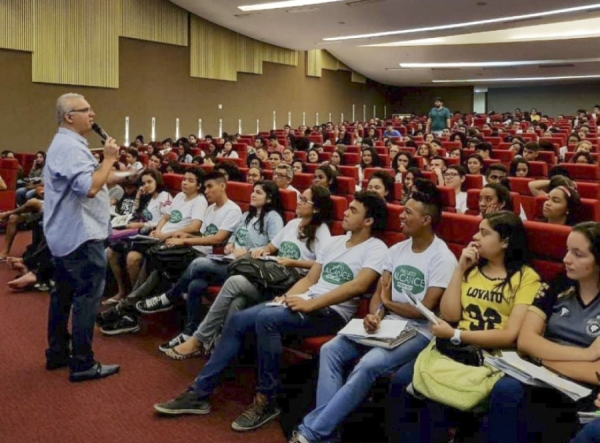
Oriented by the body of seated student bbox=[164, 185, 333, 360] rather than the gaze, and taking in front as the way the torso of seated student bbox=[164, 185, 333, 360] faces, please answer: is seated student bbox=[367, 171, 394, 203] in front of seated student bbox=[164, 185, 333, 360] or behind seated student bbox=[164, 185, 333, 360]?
behind

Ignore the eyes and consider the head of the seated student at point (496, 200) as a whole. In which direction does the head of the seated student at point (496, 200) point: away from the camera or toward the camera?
toward the camera

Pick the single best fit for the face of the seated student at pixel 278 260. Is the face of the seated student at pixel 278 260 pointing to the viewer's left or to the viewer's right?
to the viewer's left

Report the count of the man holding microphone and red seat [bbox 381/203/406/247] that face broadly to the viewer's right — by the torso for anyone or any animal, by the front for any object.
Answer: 1

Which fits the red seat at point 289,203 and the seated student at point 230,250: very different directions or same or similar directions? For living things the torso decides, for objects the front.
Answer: same or similar directions

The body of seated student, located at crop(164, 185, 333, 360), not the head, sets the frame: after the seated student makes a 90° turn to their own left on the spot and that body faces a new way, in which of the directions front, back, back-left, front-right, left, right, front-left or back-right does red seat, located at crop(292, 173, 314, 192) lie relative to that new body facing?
back-left

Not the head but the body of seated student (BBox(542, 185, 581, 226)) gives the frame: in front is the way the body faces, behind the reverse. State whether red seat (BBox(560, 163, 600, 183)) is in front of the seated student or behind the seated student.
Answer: behind

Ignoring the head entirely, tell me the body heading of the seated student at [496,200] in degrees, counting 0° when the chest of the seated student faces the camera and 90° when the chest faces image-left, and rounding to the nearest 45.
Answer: approximately 45°

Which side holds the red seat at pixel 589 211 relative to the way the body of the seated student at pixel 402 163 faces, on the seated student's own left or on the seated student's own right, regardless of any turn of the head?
on the seated student's own left

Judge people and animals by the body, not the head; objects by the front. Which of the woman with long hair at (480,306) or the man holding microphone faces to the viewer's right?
the man holding microphone

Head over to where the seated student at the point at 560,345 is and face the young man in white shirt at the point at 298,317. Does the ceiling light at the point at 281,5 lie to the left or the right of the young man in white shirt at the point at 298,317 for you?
right

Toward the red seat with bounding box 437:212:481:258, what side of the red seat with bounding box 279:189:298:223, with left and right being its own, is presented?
left

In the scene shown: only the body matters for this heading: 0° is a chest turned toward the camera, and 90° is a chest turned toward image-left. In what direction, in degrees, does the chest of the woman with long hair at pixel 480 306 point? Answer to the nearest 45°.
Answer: approximately 45°

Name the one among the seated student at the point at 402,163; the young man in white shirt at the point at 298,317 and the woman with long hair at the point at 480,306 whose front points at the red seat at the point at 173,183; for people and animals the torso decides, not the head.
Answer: the seated student
